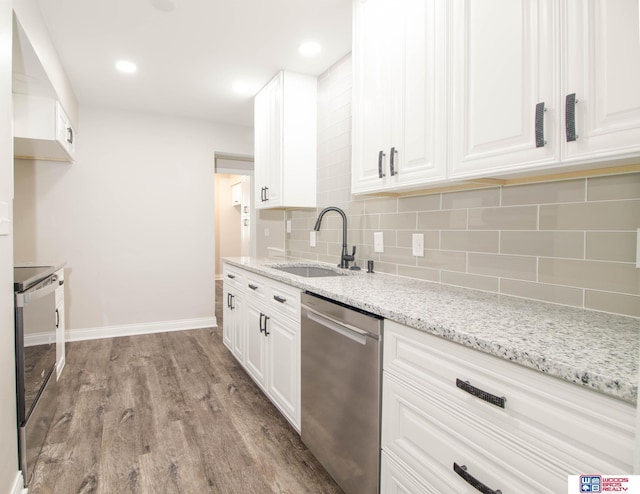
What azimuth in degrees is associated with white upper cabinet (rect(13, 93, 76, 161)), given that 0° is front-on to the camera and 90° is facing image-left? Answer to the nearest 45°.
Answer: approximately 270°

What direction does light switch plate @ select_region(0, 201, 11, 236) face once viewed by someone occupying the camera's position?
facing to the right of the viewer

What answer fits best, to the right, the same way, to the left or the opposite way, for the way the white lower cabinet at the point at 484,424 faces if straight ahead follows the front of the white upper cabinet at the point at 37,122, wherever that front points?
the opposite way

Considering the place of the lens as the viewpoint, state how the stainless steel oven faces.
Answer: facing to the right of the viewer

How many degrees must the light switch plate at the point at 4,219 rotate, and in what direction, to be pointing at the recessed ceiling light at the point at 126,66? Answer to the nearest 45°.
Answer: approximately 45° to its left
